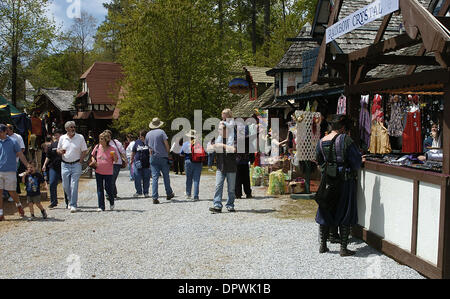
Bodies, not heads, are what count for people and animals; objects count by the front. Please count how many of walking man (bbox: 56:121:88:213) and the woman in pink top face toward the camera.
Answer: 2

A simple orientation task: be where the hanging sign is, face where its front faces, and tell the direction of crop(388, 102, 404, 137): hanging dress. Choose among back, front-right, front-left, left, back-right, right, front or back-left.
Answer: back-right

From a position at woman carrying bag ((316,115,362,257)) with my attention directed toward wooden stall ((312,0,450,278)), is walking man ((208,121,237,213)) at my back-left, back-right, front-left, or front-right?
back-left

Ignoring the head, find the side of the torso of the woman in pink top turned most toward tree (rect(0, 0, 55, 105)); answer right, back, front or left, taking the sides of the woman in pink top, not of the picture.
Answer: back

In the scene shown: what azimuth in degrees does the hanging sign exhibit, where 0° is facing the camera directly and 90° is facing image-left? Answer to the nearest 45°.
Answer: approximately 45°

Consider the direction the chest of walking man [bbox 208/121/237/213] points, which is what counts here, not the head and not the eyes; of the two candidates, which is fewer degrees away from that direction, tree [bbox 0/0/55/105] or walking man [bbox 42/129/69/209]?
the walking man

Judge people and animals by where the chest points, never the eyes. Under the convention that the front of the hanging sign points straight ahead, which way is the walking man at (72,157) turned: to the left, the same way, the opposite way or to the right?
to the left

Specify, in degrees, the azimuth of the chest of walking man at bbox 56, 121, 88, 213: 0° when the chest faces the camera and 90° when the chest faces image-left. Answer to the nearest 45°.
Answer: approximately 0°

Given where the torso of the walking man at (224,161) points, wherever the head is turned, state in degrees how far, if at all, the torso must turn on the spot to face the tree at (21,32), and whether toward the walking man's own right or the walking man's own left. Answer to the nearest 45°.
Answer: approximately 90° to the walking man's own right

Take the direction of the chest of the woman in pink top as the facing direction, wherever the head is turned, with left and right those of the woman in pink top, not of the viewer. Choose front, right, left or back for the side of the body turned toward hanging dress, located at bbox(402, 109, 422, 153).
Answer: left

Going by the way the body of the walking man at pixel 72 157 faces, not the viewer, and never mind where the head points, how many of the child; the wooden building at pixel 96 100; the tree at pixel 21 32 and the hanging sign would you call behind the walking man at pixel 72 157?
2

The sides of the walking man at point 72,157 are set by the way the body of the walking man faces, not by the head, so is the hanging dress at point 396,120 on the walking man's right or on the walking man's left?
on the walking man's left

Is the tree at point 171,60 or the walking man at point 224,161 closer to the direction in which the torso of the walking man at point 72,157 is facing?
the walking man
